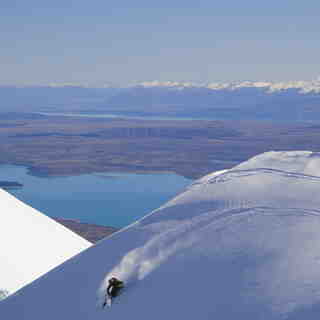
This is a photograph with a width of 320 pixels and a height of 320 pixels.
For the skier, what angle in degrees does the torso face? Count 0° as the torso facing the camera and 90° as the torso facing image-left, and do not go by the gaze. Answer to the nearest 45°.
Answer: approximately 45°
